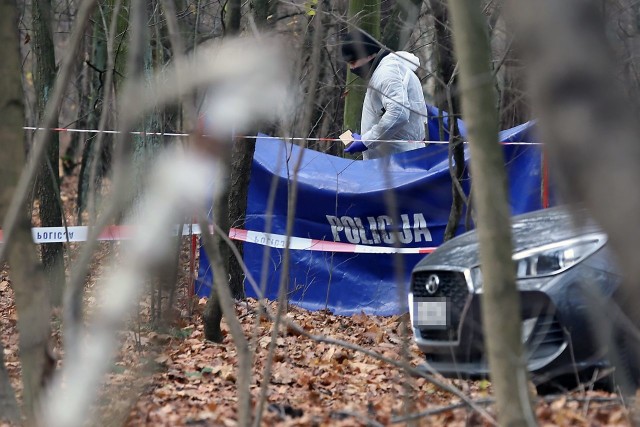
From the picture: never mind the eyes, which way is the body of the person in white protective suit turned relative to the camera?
to the viewer's left

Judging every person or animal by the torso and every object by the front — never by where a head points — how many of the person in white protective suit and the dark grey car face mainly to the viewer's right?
0

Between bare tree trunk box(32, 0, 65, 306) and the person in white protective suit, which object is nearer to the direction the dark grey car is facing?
the bare tree trunk

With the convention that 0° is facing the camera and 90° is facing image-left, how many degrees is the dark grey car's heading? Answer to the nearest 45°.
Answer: approximately 45°

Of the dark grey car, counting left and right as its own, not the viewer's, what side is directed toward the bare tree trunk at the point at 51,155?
right

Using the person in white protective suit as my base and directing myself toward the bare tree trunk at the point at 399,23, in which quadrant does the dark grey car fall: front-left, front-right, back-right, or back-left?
back-right

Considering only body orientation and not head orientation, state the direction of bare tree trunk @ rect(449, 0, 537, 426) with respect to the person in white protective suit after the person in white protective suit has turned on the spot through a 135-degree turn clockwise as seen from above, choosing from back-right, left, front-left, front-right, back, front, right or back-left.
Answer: back-right

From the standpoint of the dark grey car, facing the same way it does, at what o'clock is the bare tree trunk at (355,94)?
The bare tree trunk is roughly at 4 o'clock from the dark grey car.

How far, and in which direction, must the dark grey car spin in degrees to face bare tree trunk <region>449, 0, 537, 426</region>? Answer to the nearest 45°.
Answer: approximately 45° to its left

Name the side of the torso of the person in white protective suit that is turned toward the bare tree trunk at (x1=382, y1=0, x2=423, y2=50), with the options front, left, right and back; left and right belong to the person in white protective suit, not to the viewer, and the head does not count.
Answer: right
